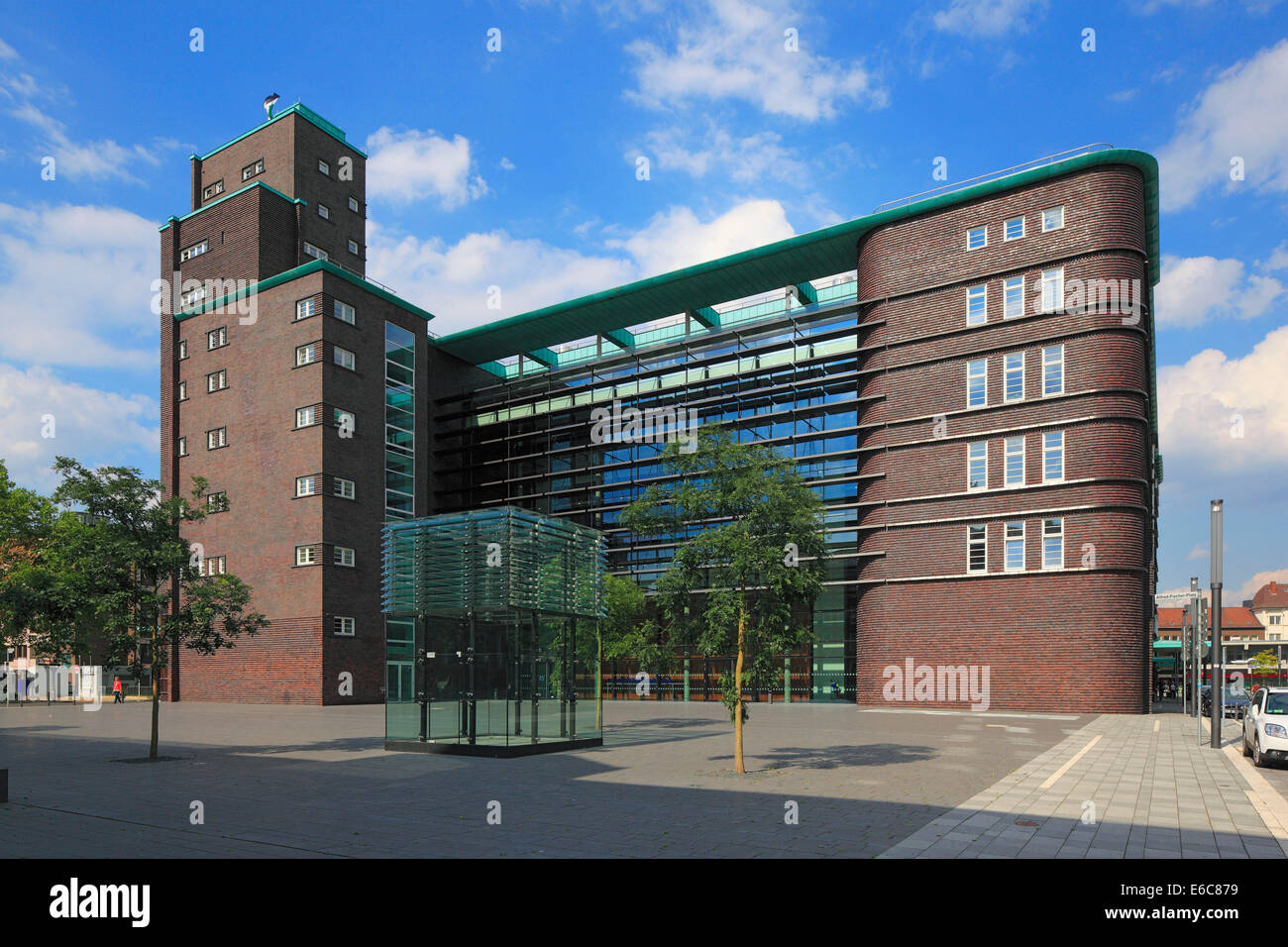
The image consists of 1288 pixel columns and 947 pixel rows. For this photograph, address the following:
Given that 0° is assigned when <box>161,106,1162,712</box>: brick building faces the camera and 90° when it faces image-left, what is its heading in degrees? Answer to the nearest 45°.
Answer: approximately 45°
